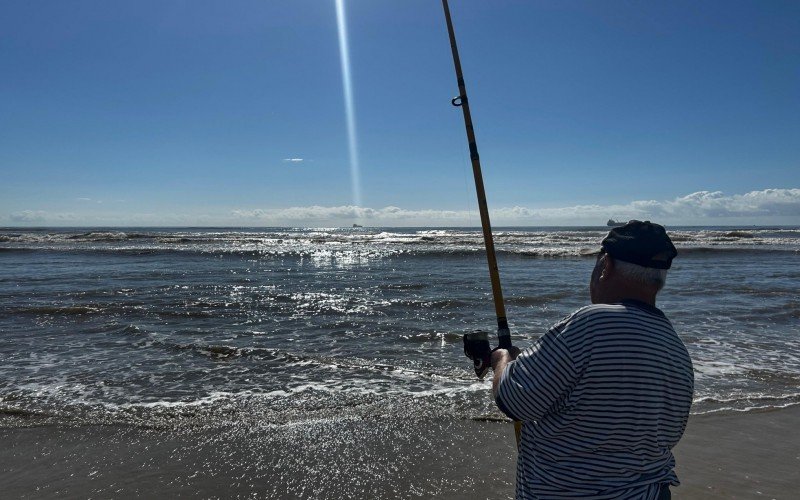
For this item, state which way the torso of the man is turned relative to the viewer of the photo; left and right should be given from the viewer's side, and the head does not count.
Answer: facing away from the viewer and to the left of the viewer

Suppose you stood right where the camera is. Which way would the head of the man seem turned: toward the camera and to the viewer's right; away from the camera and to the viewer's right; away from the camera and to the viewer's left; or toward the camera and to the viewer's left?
away from the camera and to the viewer's left
